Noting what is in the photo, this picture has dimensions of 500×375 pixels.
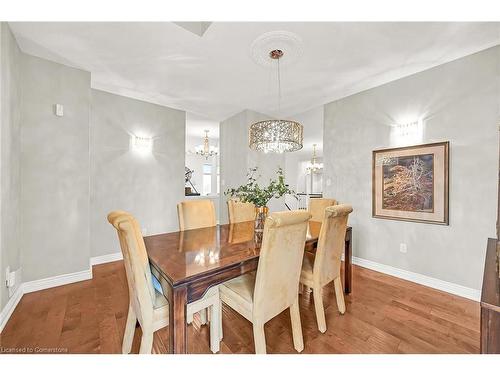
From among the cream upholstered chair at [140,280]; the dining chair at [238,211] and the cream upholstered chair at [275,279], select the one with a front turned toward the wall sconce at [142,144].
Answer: the cream upholstered chair at [275,279]

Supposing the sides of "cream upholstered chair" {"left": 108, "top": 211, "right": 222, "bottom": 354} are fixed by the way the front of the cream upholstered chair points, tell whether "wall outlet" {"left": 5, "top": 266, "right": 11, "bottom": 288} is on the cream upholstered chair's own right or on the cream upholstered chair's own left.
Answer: on the cream upholstered chair's own left

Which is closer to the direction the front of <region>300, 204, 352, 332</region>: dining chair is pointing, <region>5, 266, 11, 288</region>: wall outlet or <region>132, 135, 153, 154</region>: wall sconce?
the wall sconce

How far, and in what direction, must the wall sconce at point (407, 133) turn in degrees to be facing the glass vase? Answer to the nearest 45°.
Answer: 0° — it already faces it

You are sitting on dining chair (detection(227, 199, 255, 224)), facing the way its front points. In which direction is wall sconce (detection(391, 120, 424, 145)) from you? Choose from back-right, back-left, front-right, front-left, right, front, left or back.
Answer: front-left

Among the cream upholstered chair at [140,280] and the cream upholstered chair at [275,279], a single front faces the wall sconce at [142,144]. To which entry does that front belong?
the cream upholstered chair at [275,279]

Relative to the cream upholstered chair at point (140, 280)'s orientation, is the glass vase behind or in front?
in front

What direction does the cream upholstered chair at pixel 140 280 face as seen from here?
to the viewer's right

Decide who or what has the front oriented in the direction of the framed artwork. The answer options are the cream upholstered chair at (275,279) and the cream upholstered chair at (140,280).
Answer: the cream upholstered chair at (140,280)

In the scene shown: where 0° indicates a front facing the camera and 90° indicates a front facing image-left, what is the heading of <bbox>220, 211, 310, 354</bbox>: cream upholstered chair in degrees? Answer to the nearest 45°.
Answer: approximately 135°

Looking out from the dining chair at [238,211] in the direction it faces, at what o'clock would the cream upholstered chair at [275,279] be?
The cream upholstered chair is roughly at 1 o'clock from the dining chair.

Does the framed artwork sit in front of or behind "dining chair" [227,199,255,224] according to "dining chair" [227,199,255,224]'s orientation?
in front

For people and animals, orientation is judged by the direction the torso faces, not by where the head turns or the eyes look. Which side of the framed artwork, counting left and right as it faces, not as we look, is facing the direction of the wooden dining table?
front

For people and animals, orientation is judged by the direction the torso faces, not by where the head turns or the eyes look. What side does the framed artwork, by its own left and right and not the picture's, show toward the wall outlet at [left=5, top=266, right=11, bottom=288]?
front
